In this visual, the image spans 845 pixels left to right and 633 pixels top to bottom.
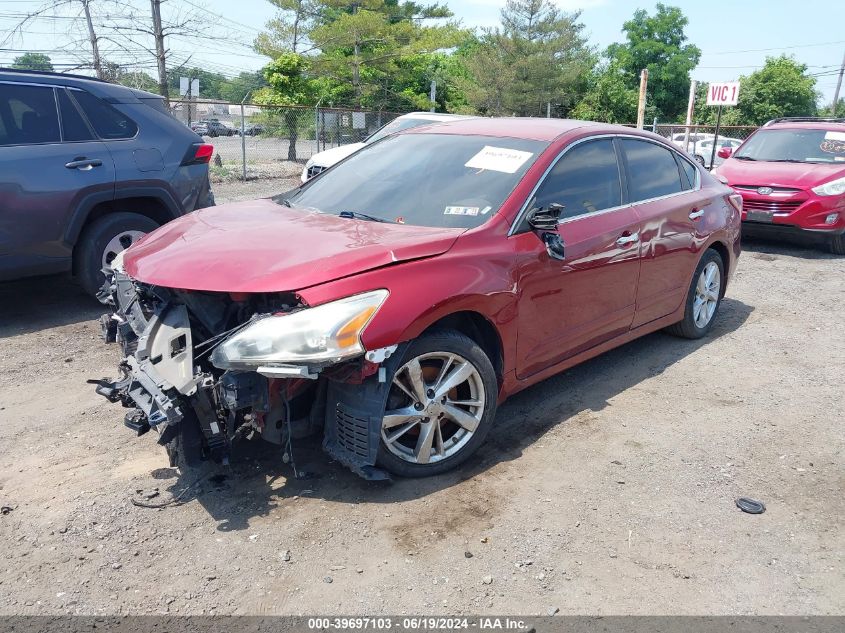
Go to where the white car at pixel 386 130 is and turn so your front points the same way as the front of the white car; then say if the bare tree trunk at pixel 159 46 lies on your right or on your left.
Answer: on your right

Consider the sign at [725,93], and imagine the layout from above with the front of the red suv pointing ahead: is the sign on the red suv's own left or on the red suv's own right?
on the red suv's own right

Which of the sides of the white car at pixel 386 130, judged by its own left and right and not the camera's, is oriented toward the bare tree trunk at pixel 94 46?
right

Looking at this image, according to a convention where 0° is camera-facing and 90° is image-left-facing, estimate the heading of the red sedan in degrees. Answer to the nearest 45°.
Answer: approximately 45°

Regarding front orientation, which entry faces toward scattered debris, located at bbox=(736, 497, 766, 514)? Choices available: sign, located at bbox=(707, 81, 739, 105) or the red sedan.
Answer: the sign

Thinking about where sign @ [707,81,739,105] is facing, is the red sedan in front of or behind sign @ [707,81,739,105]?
in front

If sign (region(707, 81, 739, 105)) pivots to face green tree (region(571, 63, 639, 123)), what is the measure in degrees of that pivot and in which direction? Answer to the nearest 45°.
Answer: approximately 180°

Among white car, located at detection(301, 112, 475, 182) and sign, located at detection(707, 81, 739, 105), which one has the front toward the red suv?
the sign

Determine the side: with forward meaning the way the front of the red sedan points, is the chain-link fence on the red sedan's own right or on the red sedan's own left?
on the red sedan's own right

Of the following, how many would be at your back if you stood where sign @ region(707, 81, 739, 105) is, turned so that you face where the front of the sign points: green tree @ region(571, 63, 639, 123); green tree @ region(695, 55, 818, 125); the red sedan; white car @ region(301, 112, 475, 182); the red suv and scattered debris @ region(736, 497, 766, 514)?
2

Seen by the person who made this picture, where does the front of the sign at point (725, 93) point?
facing the viewer

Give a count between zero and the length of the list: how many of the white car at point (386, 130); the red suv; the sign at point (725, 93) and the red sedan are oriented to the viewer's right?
0

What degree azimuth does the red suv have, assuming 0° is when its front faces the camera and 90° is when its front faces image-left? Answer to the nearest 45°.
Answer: approximately 45°
